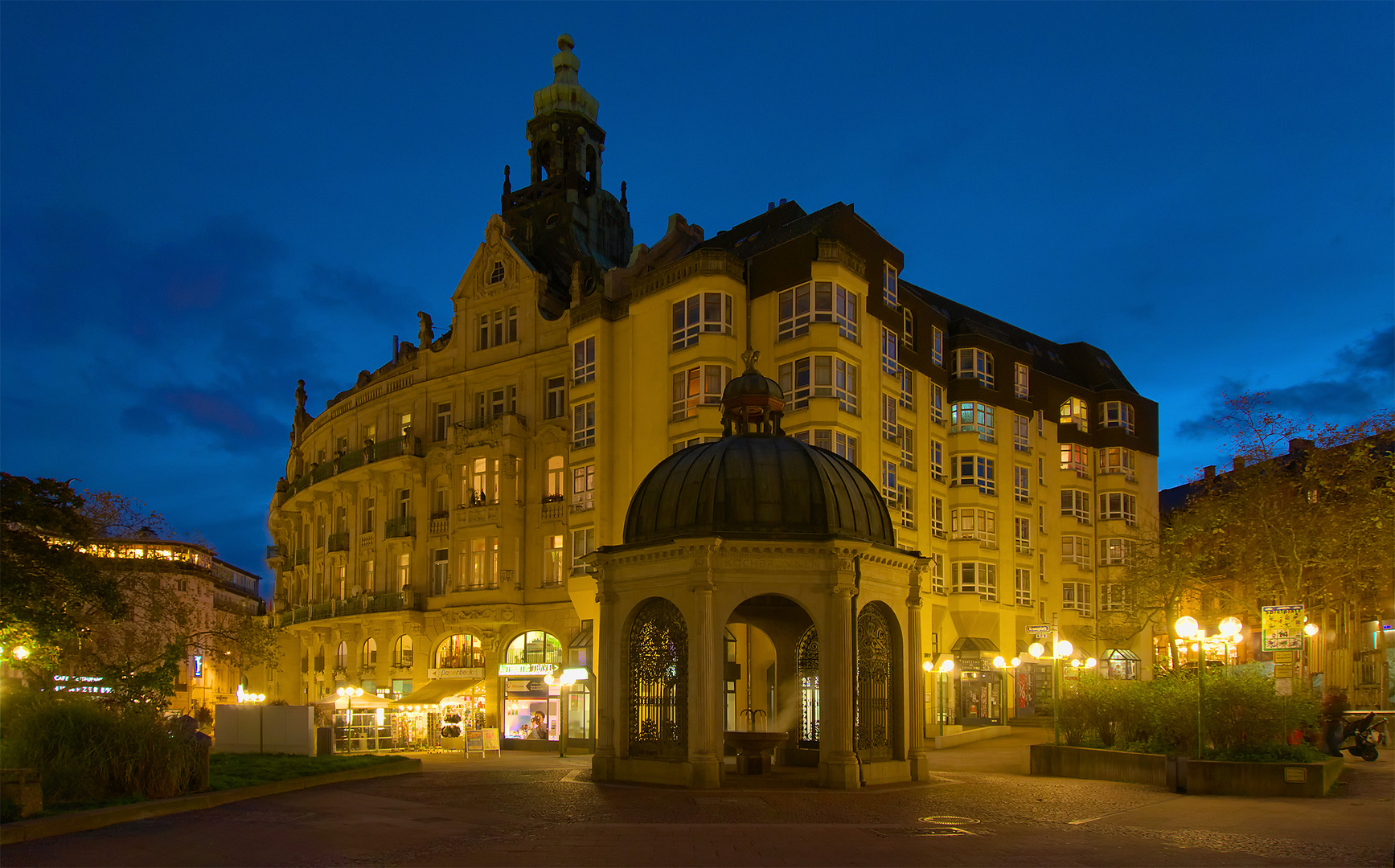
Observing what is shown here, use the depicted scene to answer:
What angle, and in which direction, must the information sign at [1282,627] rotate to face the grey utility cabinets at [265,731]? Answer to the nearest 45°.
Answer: approximately 90° to its right

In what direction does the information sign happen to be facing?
toward the camera

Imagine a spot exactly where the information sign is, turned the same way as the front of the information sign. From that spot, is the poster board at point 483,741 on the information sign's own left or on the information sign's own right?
on the information sign's own right

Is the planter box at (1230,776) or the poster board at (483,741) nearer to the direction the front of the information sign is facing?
the planter box

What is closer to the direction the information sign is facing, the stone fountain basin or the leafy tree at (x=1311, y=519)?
the stone fountain basin

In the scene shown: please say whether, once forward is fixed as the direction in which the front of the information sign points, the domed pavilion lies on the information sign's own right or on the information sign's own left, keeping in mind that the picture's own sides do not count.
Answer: on the information sign's own right

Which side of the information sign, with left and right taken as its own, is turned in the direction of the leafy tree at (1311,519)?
back

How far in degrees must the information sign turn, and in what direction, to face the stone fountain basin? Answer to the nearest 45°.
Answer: approximately 90° to its right

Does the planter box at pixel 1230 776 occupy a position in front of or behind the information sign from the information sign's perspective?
in front

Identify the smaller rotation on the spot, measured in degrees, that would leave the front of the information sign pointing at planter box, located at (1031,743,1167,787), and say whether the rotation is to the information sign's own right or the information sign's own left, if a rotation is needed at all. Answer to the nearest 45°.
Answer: approximately 90° to the information sign's own right

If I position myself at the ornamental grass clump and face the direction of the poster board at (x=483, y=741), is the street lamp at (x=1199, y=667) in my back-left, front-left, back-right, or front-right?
front-right

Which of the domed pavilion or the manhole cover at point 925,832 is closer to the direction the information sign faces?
the manhole cover
